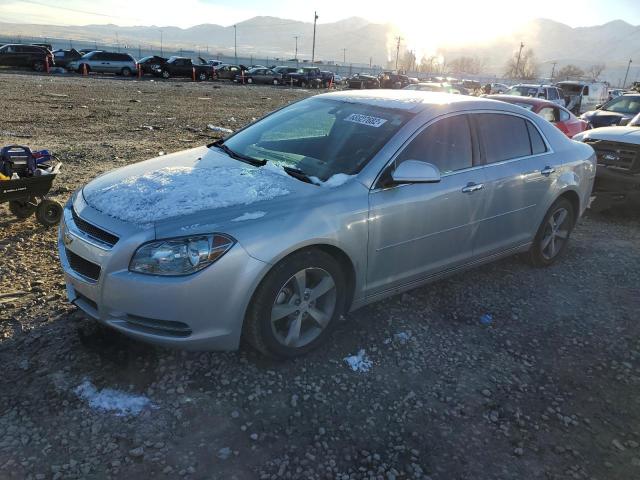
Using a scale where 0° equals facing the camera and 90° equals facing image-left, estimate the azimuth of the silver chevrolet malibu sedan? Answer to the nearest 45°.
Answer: approximately 45°

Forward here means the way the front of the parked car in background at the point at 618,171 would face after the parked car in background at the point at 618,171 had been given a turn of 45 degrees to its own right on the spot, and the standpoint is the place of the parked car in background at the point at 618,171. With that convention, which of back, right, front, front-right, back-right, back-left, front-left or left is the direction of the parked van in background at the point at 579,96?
right

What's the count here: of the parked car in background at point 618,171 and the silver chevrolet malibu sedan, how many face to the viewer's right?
0

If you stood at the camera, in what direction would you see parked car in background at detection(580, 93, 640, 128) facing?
facing the viewer and to the left of the viewer

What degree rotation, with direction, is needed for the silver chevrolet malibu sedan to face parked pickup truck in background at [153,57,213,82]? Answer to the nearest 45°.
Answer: approximately 135° to its right

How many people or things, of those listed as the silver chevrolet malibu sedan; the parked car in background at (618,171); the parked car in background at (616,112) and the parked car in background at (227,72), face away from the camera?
0
